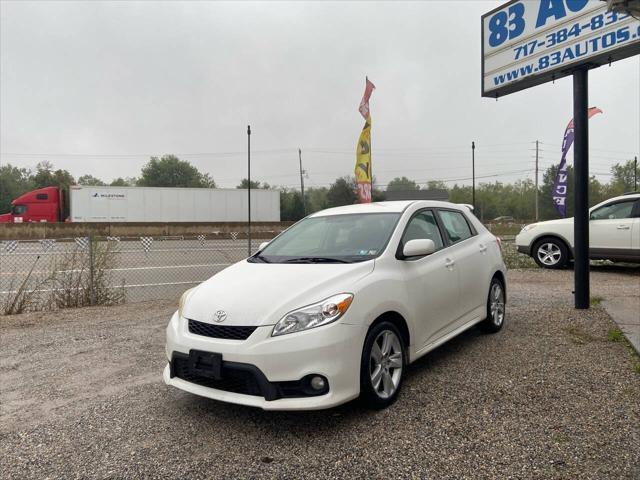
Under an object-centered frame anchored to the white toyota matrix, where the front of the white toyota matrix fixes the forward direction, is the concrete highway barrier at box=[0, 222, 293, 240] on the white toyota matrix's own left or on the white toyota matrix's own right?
on the white toyota matrix's own right

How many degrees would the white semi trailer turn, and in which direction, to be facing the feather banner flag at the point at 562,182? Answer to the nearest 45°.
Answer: approximately 135° to its left

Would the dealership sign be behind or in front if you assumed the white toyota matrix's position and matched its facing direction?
behind

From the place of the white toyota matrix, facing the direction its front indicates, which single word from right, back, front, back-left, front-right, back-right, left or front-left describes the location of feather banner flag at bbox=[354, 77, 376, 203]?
back-right

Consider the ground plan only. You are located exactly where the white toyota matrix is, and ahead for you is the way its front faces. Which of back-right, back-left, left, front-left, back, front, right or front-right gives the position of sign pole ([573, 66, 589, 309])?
back

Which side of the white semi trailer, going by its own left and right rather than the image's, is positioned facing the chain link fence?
left

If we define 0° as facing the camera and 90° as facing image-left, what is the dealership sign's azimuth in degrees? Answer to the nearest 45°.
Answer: approximately 45°

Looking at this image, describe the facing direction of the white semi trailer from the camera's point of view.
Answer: facing to the left of the viewer

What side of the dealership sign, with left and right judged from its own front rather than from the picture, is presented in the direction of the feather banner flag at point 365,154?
right
